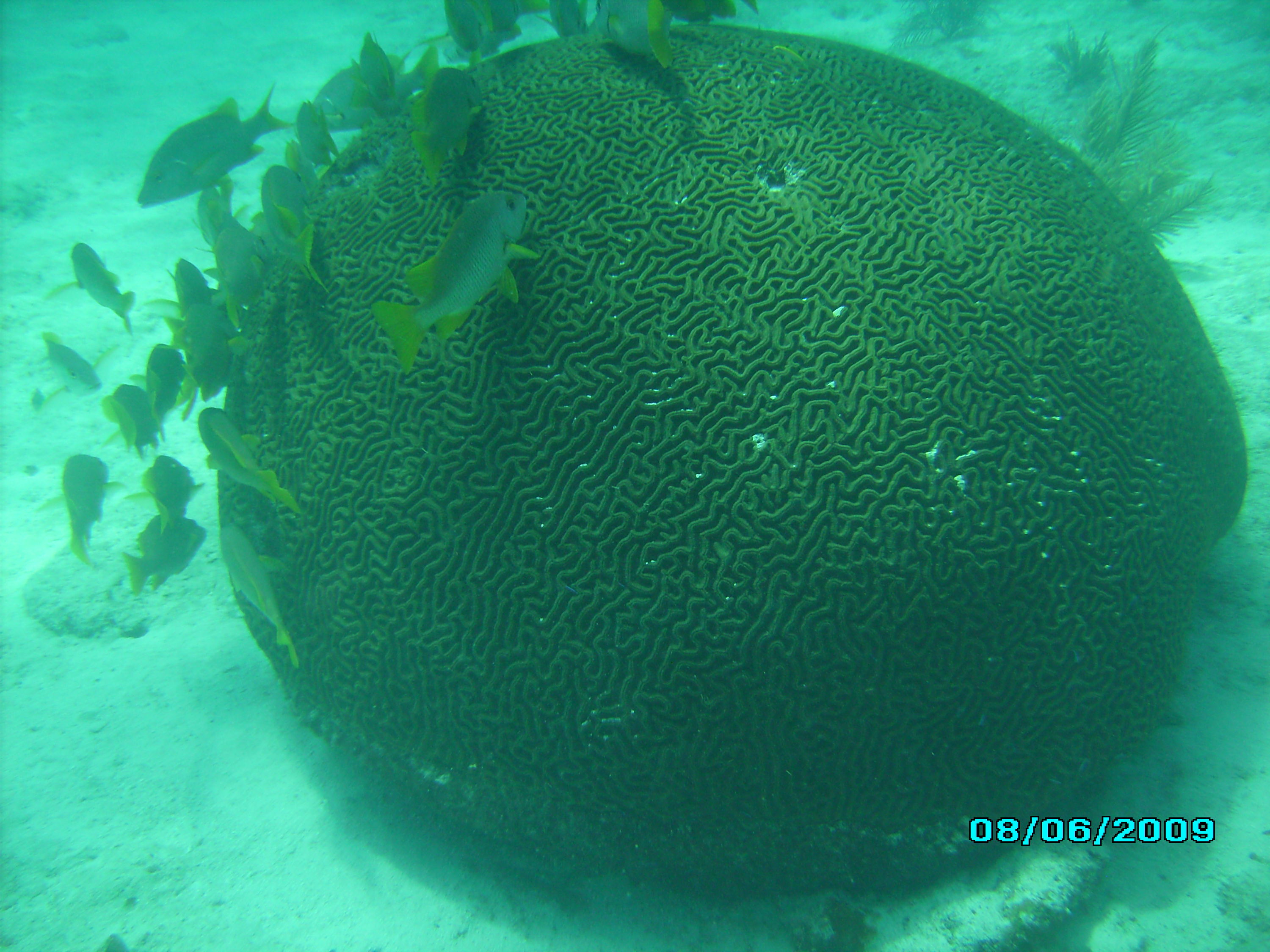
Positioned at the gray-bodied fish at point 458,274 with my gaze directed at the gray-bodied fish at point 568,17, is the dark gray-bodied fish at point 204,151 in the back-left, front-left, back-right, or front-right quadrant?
front-left

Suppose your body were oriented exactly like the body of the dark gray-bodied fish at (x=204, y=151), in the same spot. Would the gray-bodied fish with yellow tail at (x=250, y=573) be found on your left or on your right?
on your left

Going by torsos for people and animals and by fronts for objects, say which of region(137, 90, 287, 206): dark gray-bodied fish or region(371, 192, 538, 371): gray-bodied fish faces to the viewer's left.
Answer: region(137, 90, 287, 206): dark gray-bodied fish

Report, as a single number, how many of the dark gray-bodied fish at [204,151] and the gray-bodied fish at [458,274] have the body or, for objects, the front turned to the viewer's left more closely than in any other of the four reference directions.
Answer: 1

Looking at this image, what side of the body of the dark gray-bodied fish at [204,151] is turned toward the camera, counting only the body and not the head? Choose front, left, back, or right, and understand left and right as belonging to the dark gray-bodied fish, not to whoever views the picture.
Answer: left

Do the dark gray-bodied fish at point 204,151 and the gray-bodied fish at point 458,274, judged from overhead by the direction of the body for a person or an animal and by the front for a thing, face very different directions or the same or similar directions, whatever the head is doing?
very different directions

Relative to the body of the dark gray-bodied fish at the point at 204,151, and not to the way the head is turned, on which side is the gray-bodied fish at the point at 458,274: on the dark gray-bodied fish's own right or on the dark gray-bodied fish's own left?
on the dark gray-bodied fish's own left

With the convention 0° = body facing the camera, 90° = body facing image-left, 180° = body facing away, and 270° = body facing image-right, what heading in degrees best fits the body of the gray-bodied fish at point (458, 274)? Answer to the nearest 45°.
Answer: approximately 270°

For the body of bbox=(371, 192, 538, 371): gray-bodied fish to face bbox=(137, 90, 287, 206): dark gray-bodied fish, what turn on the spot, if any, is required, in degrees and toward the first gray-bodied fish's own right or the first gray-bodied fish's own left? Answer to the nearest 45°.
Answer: approximately 135° to the first gray-bodied fish's own left

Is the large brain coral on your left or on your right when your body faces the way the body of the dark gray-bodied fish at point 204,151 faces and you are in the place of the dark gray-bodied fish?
on your left
